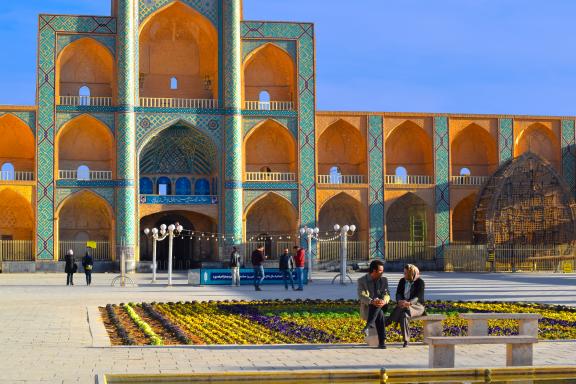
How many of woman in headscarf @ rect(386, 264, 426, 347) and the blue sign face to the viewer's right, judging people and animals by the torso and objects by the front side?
0

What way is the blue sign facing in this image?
toward the camera

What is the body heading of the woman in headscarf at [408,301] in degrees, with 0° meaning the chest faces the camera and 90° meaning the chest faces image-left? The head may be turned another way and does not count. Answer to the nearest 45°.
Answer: approximately 45°

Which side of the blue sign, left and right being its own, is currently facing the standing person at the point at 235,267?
front

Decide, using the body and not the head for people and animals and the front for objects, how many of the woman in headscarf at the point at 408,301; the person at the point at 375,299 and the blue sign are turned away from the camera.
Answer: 0

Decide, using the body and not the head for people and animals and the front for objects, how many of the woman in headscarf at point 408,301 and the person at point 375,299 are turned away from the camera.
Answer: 0

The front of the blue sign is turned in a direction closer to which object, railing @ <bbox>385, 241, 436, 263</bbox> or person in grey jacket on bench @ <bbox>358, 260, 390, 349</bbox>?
the person in grey jacket on bench

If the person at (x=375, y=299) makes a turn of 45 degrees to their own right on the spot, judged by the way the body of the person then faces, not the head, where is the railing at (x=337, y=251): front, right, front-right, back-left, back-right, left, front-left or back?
back

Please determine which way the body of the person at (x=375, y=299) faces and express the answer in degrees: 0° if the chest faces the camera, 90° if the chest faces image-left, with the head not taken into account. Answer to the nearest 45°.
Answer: approximately 315°

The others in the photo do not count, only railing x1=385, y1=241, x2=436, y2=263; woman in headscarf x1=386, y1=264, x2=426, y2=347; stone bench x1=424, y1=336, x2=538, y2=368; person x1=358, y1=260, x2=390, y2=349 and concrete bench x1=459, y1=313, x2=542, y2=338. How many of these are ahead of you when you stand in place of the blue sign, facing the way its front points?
4

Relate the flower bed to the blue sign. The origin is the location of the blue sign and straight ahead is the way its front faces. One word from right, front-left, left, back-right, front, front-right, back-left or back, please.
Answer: front

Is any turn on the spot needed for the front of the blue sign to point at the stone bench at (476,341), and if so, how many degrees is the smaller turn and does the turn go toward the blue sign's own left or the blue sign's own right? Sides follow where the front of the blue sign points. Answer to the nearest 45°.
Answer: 0° — it already faces it

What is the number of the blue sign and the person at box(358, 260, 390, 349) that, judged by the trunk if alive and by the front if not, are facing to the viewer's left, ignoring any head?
0

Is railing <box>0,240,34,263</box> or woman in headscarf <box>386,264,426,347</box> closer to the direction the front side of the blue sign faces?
the woman in headscarf

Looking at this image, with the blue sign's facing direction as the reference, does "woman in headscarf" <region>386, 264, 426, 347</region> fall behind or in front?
in front
